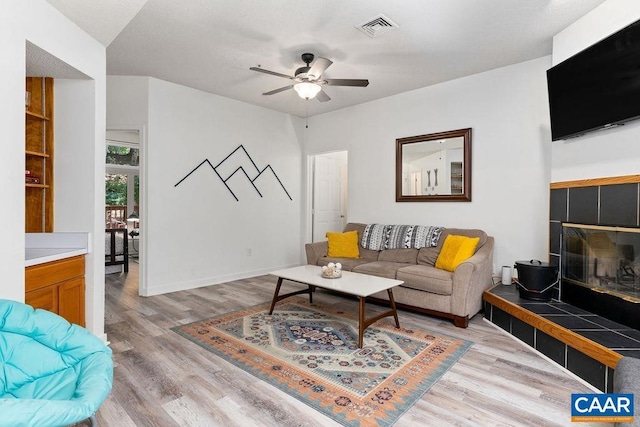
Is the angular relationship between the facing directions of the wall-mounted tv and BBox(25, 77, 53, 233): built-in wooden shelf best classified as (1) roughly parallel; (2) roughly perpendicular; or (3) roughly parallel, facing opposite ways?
roughly parallel, facing opposite ways

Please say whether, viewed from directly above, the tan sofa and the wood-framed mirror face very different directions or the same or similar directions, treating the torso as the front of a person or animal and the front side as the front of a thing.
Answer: same or similar directions

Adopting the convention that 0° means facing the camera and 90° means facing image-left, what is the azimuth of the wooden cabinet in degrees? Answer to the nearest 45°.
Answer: approximately 315°

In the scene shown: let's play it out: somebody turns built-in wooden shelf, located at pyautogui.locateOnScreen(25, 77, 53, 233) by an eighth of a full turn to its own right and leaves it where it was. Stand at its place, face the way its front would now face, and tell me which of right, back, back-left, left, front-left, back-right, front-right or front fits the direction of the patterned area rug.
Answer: front-left

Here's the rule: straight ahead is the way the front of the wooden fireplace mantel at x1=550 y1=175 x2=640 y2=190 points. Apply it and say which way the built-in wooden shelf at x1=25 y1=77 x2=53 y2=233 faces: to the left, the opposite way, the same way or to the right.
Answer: the opposite way

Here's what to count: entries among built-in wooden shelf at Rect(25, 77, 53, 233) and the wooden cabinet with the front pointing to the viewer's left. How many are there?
0

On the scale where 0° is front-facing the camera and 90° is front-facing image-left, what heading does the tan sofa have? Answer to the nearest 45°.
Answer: approximately 45°

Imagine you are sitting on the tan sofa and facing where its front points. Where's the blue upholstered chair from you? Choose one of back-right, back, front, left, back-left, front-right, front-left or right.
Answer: front

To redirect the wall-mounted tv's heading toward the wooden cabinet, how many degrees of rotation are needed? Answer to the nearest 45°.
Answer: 0° — it already faces it

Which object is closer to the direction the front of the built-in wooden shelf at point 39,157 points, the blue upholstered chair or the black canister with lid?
the black canister with lid

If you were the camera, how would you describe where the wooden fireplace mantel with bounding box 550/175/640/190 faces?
facing the viewer and to the left of the viewer

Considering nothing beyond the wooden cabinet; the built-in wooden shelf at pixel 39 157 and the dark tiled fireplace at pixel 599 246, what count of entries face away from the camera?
0

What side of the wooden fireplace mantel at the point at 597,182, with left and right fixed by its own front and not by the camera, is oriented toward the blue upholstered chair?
front
